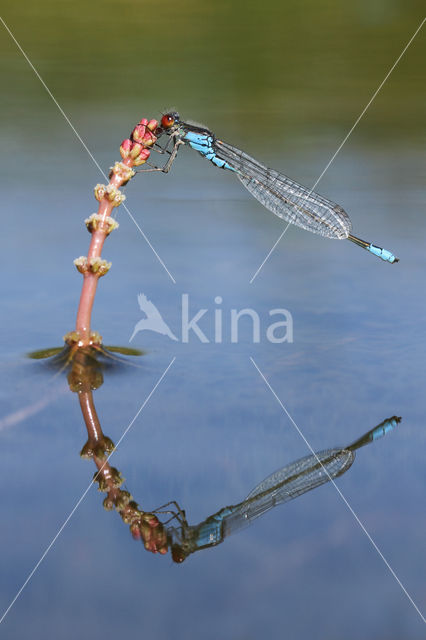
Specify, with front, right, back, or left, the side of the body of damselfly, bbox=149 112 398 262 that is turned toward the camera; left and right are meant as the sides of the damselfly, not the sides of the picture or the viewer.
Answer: left
